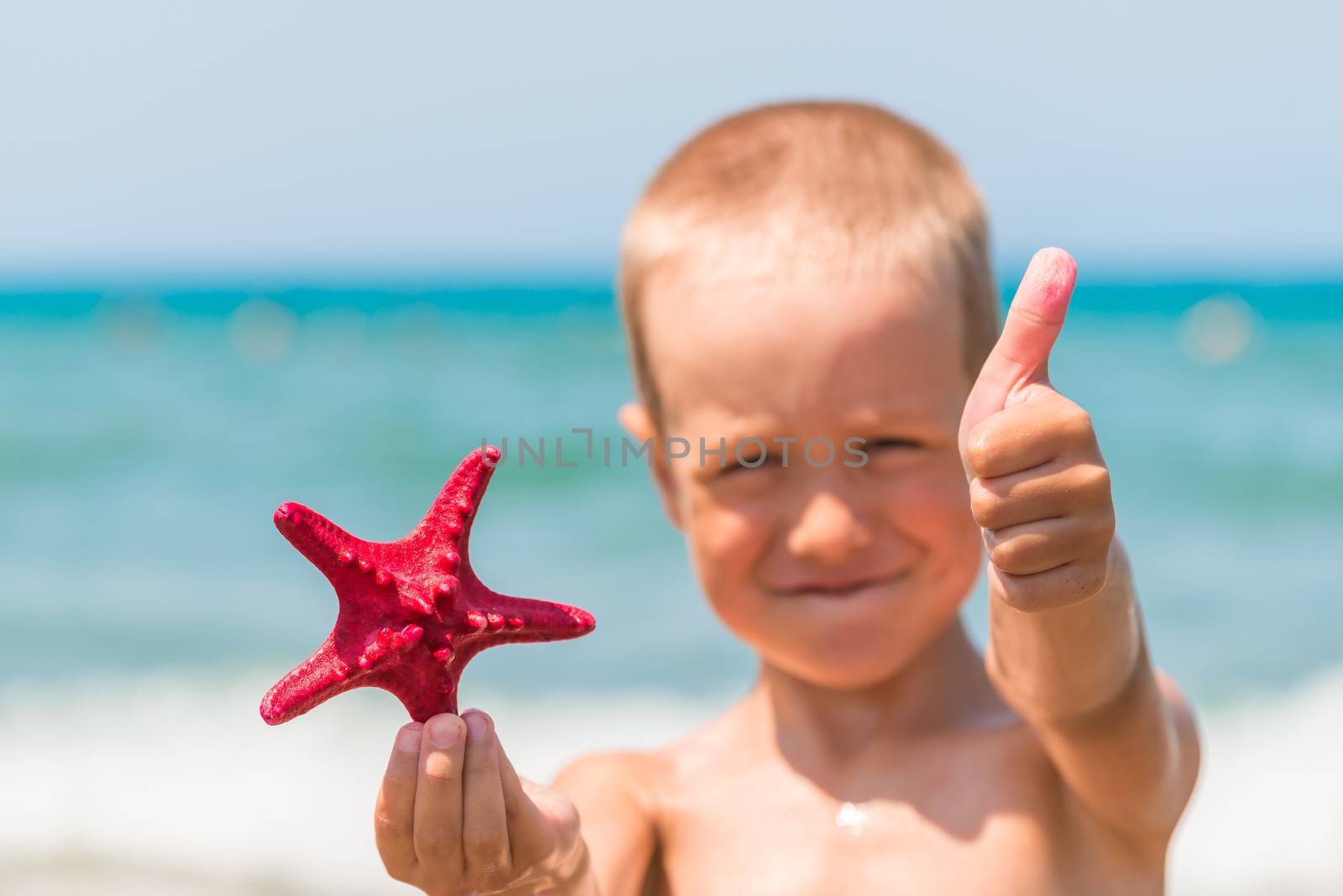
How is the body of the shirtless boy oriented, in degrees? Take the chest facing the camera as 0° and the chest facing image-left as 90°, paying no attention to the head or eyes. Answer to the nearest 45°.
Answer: approximately 0°
